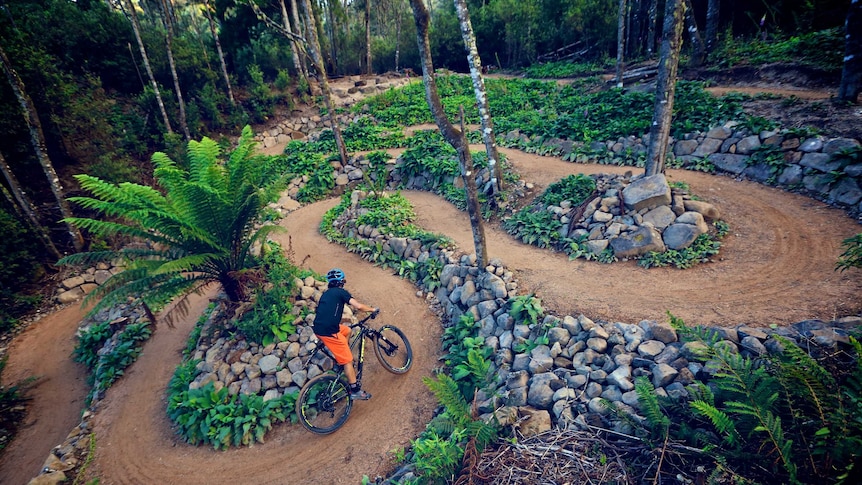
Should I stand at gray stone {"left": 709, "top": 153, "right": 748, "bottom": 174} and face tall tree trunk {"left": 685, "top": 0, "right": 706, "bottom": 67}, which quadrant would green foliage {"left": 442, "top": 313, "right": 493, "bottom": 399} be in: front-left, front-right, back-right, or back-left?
back-left

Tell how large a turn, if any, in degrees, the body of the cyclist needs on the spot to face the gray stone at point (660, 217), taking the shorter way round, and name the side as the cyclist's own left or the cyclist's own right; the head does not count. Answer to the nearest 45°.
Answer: approximately 45° to the cyclist's own right

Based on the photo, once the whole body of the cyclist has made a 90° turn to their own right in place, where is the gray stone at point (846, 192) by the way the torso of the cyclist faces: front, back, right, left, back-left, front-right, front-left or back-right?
front-left

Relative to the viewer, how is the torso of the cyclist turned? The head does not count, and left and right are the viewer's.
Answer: facing away from the viewer and to the right of the viewer

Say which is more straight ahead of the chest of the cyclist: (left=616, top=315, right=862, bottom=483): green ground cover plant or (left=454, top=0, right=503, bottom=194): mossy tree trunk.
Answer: the mossy tree trunk

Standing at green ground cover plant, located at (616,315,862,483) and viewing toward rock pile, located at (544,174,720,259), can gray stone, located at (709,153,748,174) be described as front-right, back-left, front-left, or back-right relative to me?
front-right

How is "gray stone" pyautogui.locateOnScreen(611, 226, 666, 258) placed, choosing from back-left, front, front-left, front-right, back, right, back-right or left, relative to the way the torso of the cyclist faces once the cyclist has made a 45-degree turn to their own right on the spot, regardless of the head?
front

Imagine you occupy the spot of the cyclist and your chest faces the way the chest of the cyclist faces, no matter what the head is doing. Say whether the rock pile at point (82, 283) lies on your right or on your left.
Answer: on your left

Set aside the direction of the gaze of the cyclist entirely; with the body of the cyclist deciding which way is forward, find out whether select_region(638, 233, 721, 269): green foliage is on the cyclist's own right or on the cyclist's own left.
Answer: on the cyclist's own right

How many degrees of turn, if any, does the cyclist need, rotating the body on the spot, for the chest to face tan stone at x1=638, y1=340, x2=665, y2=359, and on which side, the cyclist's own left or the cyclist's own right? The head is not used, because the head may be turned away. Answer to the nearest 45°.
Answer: approximately 90° to the cyclist's own right

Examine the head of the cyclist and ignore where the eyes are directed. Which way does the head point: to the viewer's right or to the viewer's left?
to the viewer's right

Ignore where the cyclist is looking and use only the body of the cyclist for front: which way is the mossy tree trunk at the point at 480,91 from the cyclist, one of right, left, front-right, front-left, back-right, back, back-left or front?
front

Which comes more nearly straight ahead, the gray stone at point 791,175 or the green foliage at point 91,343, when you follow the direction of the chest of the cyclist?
the gray stone

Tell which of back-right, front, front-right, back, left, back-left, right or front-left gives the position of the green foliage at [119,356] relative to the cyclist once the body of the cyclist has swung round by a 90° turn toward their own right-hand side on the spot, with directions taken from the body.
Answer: back

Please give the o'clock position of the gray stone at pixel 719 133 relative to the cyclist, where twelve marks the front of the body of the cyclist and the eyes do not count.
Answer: The gray stone is roughly at 1 o'clock from the cyclist.

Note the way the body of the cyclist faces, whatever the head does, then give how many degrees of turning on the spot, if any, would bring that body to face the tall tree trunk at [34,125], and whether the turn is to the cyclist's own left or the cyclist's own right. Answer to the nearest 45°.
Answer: approximately 90° to the cyclist's own left

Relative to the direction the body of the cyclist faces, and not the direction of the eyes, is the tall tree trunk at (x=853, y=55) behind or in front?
in front

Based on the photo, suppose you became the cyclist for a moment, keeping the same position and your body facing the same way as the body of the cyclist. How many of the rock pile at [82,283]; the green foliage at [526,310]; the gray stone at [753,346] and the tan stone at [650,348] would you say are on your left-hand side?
1

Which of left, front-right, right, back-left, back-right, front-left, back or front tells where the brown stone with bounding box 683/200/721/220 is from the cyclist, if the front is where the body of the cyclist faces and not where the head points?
front-right
